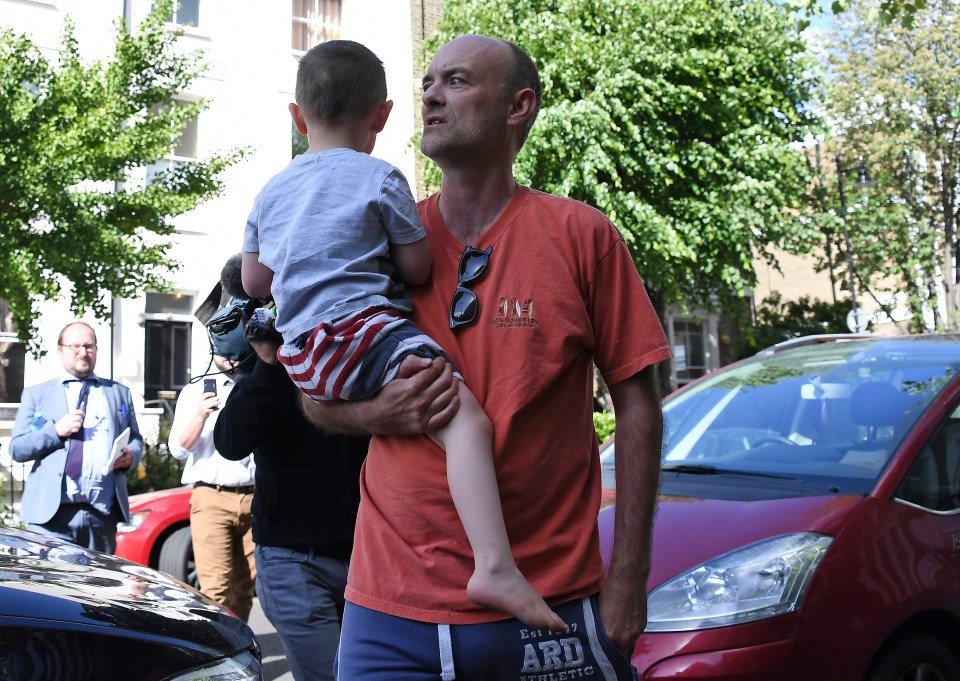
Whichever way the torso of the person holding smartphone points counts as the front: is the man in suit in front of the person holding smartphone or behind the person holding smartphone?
behind

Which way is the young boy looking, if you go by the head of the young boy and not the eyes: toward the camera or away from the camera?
away from the camera

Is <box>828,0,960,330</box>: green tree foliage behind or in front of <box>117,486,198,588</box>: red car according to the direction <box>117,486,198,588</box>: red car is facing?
behind

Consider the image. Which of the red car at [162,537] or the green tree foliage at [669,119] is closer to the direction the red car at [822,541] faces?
the red car

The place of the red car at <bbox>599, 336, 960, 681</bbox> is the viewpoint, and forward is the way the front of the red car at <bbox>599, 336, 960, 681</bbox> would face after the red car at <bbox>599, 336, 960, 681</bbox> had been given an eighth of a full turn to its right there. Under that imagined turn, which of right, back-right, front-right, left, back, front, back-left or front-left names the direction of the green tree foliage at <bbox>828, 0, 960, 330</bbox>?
right

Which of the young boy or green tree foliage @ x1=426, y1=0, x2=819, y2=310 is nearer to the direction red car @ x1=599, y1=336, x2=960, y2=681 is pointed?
the young boy

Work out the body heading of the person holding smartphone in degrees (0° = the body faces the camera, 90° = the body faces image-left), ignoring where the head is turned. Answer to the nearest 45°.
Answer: approximately 315°

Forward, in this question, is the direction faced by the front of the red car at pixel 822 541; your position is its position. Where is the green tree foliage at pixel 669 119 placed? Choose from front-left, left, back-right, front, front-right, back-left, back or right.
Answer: back-right
